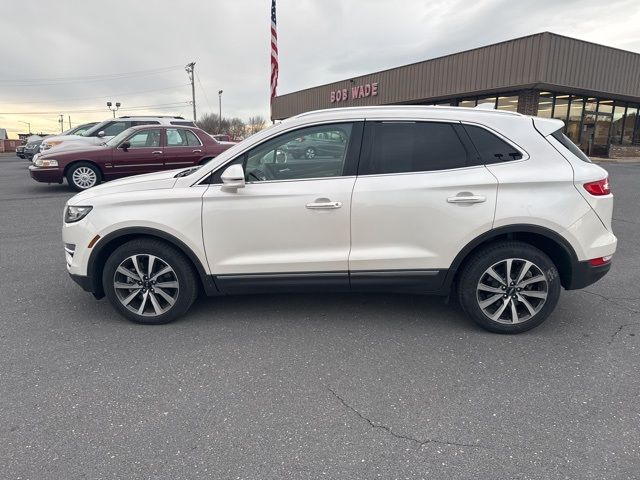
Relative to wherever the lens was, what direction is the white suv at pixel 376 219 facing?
facing to the left of the viewer

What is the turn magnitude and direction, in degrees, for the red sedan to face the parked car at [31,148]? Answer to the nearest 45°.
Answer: approximately 90° to its right

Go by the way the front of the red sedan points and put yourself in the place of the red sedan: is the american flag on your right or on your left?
on your right

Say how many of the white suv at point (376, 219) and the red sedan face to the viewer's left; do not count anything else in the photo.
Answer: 2

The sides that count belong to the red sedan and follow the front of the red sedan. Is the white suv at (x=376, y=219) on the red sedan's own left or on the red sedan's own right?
on the red sedan's own left

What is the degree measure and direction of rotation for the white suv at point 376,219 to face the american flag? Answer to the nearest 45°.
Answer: approximately 90° to its right

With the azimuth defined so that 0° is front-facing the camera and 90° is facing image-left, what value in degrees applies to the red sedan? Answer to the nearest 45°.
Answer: approximately 90°

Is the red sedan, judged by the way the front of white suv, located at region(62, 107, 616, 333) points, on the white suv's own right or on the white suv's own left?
on the white suv's own right

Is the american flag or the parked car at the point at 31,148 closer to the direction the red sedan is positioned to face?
the parked car
